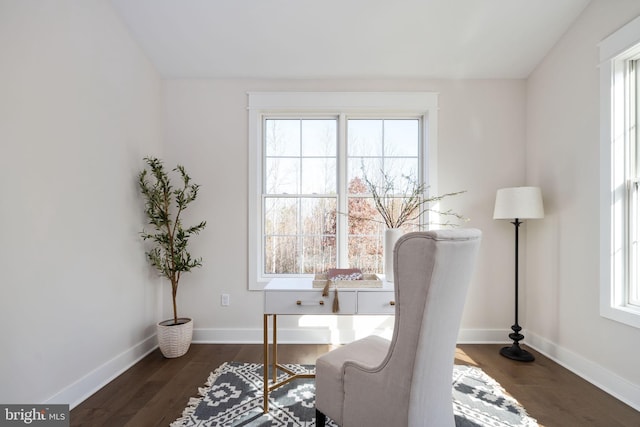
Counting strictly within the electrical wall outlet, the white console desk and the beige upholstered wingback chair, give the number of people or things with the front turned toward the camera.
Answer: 2

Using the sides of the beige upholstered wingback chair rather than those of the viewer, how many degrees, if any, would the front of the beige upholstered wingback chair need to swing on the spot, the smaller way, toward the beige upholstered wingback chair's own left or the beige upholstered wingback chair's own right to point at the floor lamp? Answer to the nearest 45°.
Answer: approximately 90° to the beige upholstered wingback chair's own right

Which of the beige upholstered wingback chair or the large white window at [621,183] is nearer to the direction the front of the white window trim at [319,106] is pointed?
the beige upholstered wingback chair

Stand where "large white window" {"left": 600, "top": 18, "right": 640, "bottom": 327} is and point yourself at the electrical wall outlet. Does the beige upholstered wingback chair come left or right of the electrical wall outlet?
left

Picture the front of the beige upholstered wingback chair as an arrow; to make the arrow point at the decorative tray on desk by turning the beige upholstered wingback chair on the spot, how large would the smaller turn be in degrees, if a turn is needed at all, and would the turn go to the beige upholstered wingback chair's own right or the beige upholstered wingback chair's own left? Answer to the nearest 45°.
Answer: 0° — it already faces it

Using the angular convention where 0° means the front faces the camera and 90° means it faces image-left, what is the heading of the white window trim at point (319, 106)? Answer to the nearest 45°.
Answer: approximately 0°

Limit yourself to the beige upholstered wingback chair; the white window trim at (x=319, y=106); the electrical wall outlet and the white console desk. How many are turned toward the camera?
3

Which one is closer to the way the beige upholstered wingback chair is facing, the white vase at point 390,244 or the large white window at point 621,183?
the white vase

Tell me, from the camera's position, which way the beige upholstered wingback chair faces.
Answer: facing away from the viewer and to the left of the viewer

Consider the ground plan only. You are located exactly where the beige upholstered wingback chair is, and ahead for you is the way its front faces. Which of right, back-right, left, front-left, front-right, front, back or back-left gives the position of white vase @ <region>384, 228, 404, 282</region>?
front-right

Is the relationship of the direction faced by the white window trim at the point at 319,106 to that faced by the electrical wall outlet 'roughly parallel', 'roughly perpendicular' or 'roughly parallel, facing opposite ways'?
roughly parallel

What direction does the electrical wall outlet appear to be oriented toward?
toward the camera

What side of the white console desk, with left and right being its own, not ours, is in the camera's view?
front

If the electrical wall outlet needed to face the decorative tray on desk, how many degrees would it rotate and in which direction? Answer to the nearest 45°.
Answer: approximately 45° to its left

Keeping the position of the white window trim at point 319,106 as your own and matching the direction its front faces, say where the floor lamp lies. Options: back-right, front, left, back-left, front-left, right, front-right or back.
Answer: left
